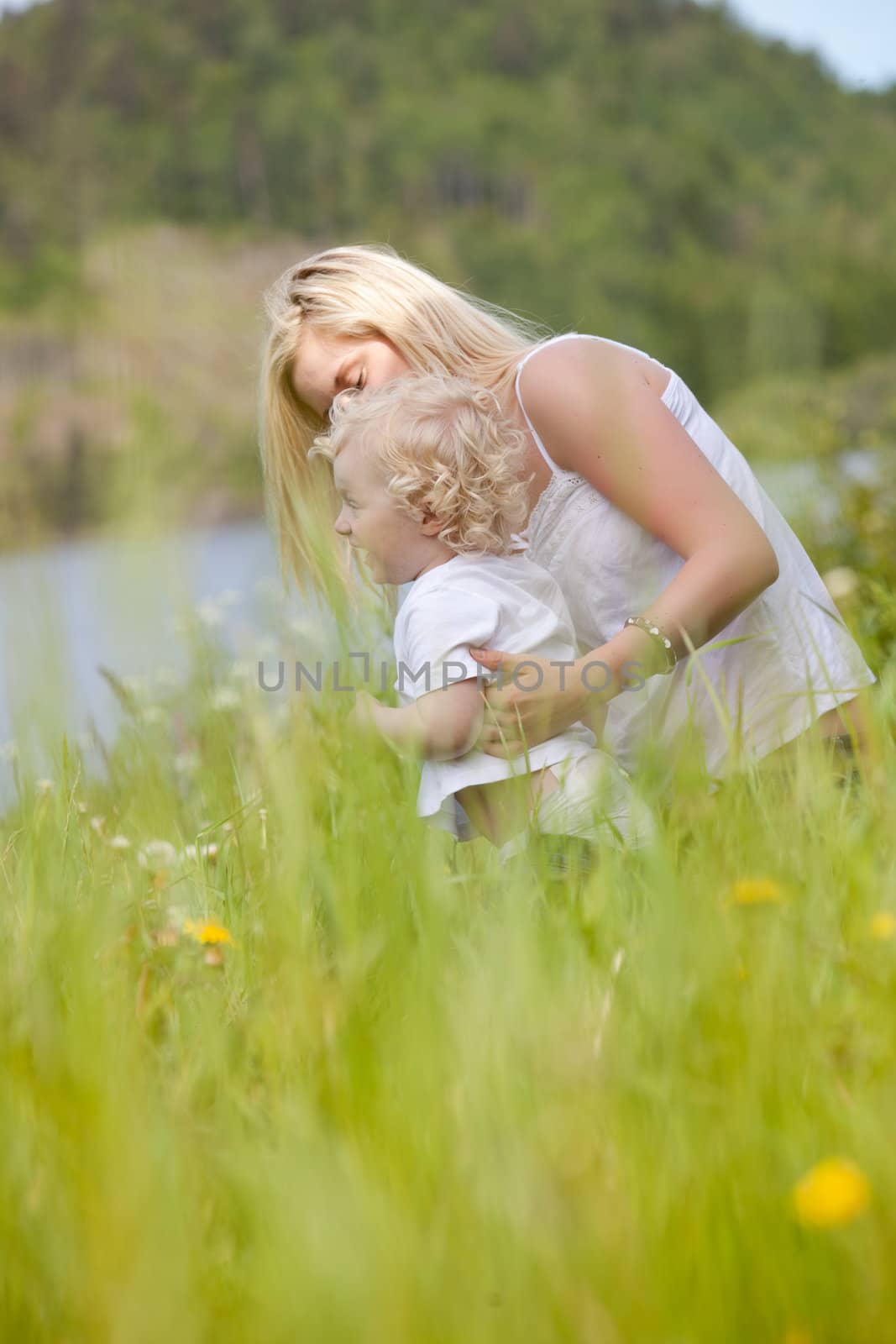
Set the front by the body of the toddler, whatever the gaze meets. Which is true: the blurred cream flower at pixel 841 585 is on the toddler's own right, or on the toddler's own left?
on the toddler's own right

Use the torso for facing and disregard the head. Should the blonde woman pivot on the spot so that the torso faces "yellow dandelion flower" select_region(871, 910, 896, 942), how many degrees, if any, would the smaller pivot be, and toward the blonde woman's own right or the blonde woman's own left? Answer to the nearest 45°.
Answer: approximately 90° to the blonde woman's own left

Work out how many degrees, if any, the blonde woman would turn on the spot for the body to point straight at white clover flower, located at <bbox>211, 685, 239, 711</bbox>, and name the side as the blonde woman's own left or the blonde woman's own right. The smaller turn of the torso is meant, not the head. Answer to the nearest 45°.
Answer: approximately 45° to the blonde woman's own right

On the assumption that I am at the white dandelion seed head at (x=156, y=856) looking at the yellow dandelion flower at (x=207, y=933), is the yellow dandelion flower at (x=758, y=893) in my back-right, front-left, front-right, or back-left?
front-left

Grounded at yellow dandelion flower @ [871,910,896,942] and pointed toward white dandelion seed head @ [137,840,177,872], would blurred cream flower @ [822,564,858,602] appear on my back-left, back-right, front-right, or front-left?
front-right

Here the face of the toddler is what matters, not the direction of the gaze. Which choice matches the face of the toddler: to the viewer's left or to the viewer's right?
to the viewer's left

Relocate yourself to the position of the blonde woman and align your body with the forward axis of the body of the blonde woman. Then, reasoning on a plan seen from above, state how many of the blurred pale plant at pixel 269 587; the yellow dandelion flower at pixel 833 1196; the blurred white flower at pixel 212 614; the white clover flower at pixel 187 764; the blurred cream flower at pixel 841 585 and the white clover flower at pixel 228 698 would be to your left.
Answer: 1

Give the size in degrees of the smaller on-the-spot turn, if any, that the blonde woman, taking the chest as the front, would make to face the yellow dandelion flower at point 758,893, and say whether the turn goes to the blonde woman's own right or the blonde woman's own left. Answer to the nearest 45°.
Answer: approximately 90° to the blonde woman's own left

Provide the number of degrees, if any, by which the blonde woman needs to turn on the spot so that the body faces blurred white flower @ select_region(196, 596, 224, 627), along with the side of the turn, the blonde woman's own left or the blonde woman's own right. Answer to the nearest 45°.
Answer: approximately 45° to the blonde woman's own right

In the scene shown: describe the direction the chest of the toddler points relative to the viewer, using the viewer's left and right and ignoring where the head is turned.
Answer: facing to the left of the viewer

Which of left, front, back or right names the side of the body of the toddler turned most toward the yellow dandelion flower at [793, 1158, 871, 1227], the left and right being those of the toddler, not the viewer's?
left

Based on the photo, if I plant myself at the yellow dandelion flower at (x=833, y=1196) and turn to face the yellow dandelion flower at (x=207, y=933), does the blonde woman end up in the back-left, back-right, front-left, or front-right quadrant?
front-right

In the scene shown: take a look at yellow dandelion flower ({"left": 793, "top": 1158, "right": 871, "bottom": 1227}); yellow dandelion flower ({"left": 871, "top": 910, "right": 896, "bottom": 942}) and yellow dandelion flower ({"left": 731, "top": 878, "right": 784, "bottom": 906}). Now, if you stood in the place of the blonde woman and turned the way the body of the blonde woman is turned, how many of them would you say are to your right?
0

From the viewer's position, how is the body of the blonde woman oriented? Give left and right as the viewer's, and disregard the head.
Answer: facing to the left of the viewer
